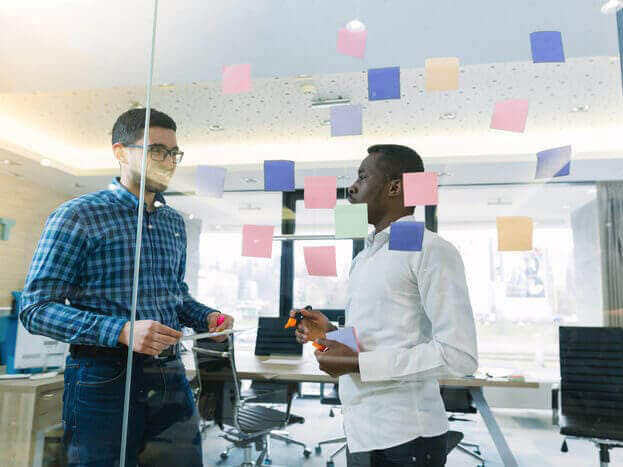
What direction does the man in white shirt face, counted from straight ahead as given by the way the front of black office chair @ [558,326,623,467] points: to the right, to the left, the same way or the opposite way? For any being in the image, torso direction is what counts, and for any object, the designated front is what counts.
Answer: to the left

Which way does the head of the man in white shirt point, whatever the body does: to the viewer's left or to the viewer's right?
to the viewer's left

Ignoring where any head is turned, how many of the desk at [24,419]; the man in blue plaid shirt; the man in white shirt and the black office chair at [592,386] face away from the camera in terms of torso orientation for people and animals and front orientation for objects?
1

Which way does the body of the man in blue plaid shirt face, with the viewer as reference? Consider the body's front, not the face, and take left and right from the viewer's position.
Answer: facing the viewer and to the right of the viewer

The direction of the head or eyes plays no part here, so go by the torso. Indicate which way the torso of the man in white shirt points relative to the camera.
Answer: to the viewer's left

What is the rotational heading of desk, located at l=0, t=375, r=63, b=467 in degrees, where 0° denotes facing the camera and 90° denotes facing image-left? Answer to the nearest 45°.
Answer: approximately 315°

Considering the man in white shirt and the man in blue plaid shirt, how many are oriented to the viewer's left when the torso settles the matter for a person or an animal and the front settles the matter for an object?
1

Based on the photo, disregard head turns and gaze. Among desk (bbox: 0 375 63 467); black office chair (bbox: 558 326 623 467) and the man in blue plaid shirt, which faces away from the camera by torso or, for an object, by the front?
the black office chair

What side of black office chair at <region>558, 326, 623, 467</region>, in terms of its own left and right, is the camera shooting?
back
